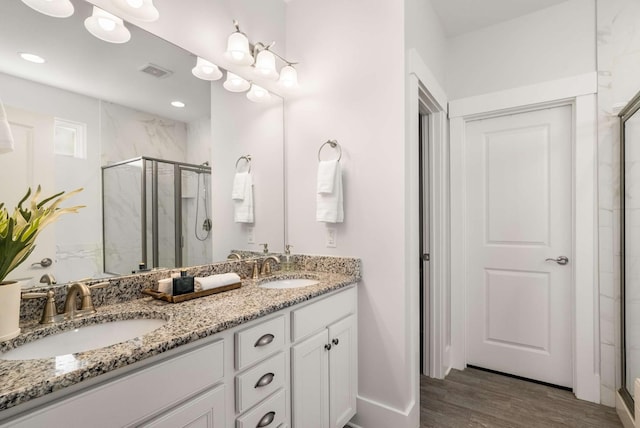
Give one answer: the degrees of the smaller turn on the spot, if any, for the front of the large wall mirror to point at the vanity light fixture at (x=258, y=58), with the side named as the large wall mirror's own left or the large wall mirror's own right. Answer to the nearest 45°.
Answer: approximately 45° to the large wall mirror's own left

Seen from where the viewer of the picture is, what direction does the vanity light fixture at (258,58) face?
facing the viewer and to the right of the viewer

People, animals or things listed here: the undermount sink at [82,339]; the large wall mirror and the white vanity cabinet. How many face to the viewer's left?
0

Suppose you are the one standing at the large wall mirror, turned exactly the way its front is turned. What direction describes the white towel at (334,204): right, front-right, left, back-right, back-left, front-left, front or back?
front-left

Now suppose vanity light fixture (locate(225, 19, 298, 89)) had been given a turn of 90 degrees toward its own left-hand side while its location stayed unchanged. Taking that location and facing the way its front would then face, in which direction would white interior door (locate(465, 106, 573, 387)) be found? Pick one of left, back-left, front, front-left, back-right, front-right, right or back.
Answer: front-right

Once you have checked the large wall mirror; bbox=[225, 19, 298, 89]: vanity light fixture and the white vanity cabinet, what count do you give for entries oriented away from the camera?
0

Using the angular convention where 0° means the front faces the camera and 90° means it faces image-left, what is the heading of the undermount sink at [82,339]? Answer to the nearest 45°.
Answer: approximately 315°

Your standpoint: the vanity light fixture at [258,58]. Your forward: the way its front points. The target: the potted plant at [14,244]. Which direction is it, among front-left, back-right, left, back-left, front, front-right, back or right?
right

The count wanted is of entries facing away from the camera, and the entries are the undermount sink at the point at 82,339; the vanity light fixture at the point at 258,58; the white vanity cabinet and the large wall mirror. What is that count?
0
